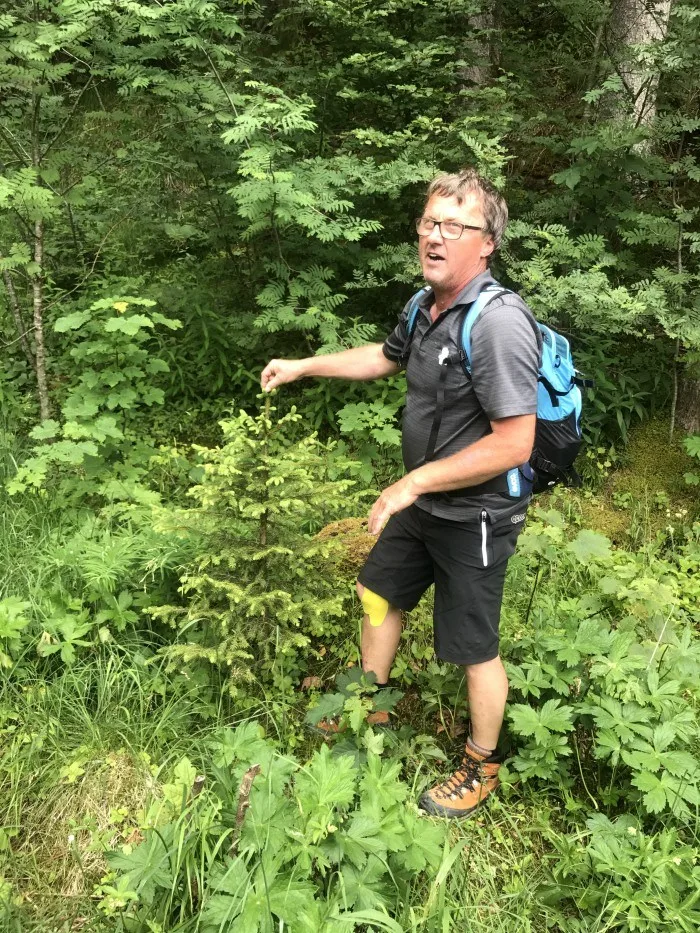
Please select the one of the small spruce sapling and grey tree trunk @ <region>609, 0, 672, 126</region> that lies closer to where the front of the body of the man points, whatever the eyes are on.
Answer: the small spruce sapling

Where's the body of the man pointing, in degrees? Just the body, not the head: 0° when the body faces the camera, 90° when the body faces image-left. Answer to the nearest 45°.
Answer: approximately 45°

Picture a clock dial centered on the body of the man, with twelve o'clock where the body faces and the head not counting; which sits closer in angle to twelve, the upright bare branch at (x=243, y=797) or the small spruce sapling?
the upright bare branch

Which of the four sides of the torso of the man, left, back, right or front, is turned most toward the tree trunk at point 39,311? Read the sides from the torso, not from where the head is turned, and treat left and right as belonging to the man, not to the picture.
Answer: right

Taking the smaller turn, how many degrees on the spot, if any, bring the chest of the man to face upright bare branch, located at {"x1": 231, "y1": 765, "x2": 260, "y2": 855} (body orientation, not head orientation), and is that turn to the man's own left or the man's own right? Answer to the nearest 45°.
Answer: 0° — they already face it

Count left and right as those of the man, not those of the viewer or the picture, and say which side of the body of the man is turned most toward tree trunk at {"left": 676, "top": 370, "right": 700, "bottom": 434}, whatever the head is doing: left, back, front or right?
back

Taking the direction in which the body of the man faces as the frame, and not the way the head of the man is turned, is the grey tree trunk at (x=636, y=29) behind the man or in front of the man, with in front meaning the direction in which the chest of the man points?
behind

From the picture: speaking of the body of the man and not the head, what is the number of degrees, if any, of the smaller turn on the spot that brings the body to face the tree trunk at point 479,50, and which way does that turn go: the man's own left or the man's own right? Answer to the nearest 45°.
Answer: approximately 135° to the man's own right
